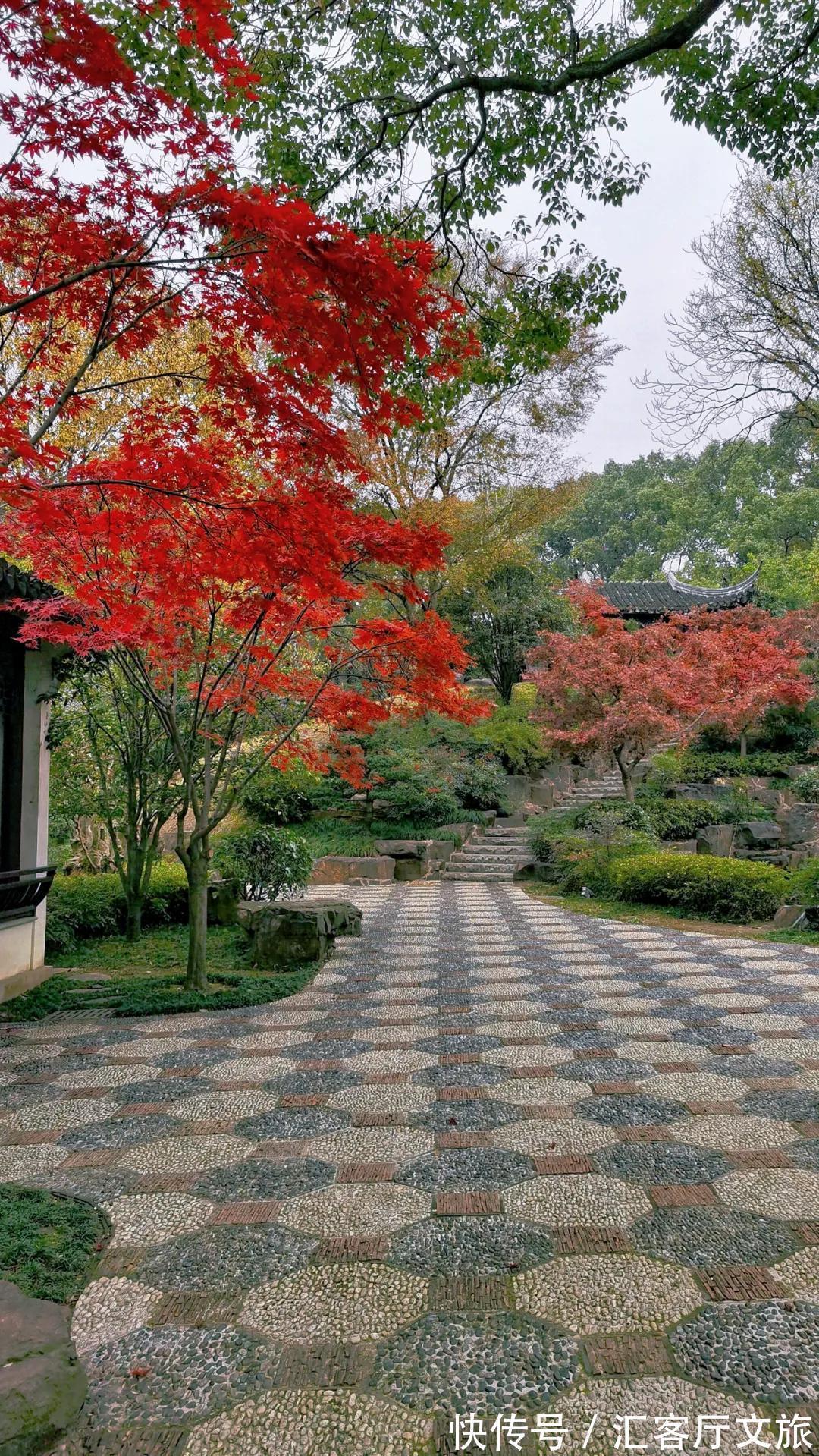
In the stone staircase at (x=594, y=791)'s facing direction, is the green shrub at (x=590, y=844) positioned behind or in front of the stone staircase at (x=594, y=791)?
in front

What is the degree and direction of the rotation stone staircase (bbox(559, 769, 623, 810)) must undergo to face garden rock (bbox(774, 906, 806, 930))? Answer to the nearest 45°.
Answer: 0° — it already faces it

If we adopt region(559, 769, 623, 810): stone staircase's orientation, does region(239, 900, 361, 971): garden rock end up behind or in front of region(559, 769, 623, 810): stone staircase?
in front

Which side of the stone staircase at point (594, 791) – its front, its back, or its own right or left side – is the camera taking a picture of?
front

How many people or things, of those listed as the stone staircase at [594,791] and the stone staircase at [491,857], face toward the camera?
2

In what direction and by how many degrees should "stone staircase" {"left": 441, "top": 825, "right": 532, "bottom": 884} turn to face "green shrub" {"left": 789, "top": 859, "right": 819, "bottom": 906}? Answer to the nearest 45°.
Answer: approximately 45° to its left

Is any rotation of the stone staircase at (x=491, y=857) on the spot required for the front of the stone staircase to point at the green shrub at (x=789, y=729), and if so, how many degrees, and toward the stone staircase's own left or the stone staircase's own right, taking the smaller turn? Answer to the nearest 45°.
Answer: approximately 135° to the stone staircase's own left

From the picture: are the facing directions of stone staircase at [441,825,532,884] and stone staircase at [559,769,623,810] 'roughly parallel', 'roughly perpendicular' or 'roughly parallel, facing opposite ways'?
roughly parallel

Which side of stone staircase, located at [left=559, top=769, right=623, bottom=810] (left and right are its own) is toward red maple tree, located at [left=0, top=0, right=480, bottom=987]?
front

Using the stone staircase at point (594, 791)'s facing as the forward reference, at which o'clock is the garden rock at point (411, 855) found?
The garden rock is roughly at 1 o'clock from the stone staircase.

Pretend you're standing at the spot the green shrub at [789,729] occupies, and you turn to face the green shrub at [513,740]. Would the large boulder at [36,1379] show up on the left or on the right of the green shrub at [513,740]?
left

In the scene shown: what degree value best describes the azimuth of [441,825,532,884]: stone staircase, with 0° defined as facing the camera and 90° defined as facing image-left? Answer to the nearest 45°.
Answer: approximately 0°

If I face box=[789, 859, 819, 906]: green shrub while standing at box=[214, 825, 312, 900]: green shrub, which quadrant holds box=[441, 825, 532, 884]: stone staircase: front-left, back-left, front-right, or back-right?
front-left

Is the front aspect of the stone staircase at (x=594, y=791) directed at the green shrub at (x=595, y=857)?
yes

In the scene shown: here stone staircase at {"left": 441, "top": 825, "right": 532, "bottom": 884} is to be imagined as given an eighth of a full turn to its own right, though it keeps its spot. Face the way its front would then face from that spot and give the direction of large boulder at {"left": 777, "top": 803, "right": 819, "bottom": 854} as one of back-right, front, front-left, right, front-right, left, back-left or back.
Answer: back-left

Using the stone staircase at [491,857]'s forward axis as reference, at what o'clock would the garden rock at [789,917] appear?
The garden rock is roughly at 11 o'clock from the stone staircase.
